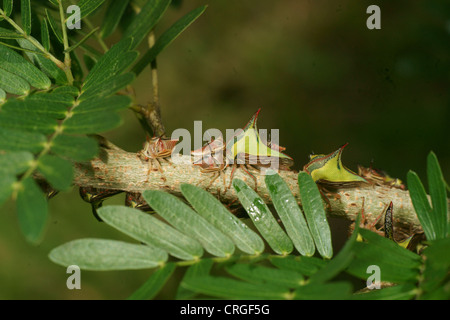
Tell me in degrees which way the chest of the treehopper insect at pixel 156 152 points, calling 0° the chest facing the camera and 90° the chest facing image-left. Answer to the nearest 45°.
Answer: approximately 45°

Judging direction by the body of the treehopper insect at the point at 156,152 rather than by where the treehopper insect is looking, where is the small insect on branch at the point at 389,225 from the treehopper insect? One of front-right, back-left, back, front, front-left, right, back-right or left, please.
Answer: back-left

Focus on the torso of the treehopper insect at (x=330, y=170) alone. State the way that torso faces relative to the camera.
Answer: to the viewer's left

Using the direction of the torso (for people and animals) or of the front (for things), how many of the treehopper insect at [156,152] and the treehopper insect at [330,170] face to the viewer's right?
0
